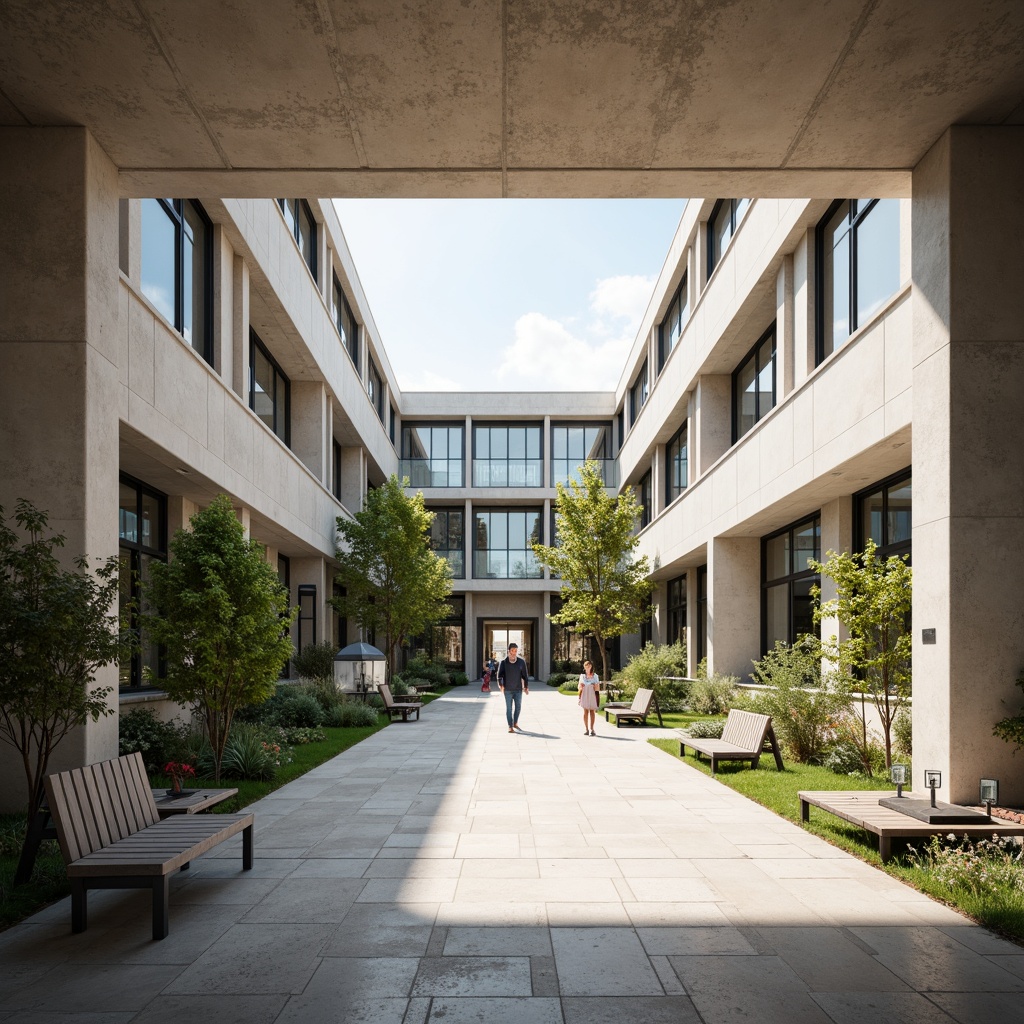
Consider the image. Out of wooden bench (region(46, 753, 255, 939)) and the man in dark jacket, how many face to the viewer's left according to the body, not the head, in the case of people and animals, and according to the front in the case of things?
0

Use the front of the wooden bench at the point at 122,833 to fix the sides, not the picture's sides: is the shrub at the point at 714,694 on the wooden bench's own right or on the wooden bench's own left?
on the wooden bench's own left

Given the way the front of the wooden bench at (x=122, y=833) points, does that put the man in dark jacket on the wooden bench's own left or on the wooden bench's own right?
on the wooden bench's own left

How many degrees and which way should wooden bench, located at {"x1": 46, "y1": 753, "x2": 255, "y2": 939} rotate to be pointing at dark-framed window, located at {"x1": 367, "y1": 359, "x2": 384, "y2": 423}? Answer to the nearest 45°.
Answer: approximately 135° to its left

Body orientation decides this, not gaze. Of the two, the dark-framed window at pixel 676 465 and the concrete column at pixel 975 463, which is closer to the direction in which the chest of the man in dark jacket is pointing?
the concrete column

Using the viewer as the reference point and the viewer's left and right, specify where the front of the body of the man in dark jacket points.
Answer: facing the viewer

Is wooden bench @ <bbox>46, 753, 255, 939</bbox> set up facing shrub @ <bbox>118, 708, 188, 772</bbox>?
no

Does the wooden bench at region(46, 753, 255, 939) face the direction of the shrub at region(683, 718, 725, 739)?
no

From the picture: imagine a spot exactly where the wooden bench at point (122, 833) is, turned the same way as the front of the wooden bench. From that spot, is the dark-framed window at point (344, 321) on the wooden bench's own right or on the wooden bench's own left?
on the wooden bench's own left

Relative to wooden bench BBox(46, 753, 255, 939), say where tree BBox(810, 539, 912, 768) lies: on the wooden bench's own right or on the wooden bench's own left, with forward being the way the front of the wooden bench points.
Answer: on the wooden bench's own left
